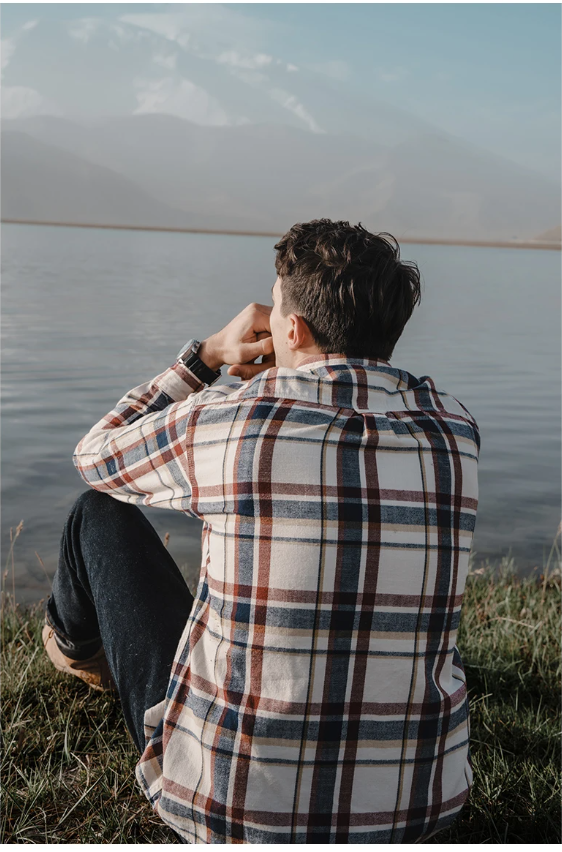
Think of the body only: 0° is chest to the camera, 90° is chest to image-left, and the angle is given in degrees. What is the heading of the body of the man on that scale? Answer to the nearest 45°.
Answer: approximately 135°

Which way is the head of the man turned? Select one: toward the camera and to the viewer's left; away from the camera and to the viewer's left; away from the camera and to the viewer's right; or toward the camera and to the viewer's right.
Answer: away from the camera and to the viewer's left
